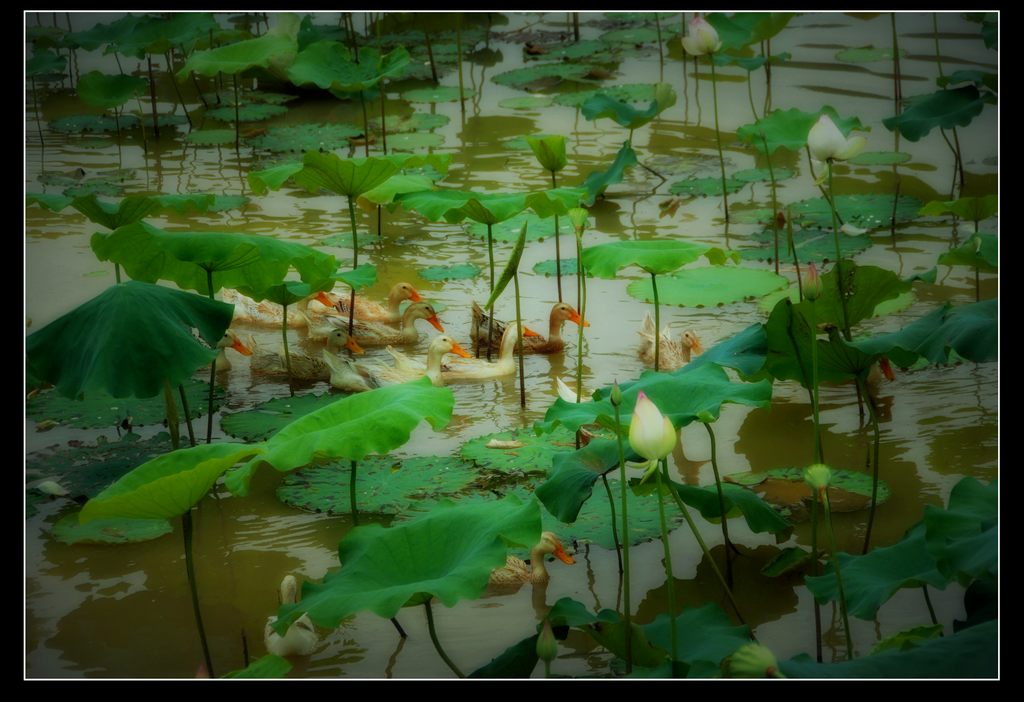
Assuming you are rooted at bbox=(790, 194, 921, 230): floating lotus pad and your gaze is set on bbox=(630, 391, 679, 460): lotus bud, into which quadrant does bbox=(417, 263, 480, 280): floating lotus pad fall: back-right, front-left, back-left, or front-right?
front-right

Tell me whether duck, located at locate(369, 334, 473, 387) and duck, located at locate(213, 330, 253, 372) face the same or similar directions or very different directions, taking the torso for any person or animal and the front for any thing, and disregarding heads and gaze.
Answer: same or similar directions

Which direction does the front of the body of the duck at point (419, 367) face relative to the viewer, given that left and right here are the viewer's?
facing to the right of the viewer

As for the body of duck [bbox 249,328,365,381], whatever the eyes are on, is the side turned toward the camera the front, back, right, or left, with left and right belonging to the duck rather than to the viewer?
right

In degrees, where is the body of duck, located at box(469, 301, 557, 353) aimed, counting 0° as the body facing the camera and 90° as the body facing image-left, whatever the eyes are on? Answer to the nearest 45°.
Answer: approximately 270°

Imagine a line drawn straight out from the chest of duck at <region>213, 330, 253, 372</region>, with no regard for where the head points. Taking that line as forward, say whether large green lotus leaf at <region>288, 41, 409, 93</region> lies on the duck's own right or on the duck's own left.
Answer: on the duck's own left

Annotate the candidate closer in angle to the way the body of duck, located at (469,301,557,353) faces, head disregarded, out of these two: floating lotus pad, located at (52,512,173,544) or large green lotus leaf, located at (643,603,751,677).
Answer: the large green lotus leaf

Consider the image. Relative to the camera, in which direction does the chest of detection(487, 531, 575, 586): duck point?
to the viewer's right

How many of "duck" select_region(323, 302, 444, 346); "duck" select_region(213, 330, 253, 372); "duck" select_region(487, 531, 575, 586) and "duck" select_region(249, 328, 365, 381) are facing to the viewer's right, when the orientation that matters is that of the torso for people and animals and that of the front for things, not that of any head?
4

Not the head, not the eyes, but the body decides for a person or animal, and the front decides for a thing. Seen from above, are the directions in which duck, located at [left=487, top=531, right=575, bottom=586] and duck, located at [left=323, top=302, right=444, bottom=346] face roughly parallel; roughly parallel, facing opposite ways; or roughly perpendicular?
roughly parallel

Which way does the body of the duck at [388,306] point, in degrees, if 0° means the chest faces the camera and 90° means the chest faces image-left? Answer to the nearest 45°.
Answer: approximately 270°

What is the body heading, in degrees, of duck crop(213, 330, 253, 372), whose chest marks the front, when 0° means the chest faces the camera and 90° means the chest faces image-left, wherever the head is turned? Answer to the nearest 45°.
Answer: approximately 270°

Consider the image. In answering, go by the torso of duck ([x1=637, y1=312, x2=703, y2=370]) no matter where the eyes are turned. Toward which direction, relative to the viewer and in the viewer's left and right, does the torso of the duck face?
facing to the right of the viewer

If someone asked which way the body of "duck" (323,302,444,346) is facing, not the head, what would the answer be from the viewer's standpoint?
to the viewer's right
